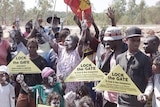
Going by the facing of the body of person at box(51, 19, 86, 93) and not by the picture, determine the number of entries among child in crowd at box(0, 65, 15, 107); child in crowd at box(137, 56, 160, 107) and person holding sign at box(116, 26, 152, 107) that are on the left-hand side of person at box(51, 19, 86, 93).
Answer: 2

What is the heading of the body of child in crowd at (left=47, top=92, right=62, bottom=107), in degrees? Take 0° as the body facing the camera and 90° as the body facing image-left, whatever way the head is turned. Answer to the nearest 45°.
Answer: approximately 0°

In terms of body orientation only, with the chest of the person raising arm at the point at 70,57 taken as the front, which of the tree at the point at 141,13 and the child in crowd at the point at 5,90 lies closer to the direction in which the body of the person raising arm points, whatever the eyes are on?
the child in crowd

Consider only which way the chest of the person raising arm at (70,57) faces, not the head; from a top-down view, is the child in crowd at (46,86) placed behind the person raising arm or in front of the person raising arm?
in front

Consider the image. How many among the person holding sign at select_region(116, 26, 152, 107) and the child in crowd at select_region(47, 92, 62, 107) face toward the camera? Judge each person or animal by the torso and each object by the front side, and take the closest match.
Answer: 2

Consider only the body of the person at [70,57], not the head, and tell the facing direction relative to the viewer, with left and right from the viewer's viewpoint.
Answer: facing the viewer and to the left of the viewer
